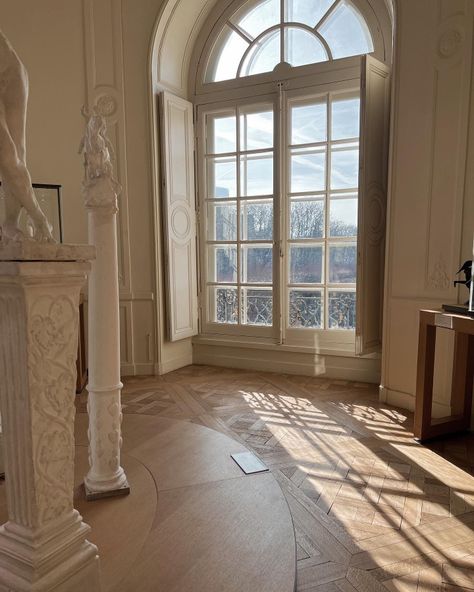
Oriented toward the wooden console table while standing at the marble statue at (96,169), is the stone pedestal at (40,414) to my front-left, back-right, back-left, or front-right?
back-right

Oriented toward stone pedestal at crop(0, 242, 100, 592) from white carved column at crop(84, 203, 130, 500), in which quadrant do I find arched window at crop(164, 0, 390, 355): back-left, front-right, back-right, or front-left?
back-left

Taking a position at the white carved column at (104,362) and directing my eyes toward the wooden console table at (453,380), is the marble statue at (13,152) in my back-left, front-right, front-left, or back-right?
back-right

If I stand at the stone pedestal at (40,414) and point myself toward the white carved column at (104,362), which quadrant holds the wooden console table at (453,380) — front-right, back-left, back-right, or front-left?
front-right

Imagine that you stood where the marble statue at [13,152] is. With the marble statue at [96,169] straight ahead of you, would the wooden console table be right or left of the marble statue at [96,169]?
right
